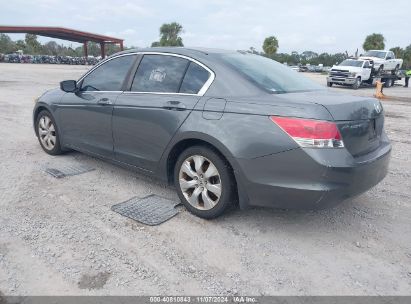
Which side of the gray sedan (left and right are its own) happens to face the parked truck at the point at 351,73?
right

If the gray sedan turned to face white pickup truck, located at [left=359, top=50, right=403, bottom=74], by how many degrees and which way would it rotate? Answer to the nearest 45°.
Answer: approximately 90° to its right

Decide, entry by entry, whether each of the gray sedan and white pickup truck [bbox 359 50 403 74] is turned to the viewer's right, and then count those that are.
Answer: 0

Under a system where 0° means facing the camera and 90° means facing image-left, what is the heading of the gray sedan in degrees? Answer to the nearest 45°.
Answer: approximately 135°

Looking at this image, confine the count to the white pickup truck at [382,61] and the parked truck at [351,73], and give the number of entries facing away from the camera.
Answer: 0

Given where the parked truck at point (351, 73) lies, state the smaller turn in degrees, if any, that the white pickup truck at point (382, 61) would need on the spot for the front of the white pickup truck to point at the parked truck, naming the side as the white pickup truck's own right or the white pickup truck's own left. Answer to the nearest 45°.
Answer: approximately 45° to the white pickup truck's own left

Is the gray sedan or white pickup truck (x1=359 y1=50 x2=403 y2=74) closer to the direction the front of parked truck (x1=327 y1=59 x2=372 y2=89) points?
the gray sedan

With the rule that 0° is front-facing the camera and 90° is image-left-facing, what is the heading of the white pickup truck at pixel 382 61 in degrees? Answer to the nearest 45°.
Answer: approximately 45°

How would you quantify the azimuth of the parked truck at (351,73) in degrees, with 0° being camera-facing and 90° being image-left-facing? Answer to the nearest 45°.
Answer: approximately 45°
